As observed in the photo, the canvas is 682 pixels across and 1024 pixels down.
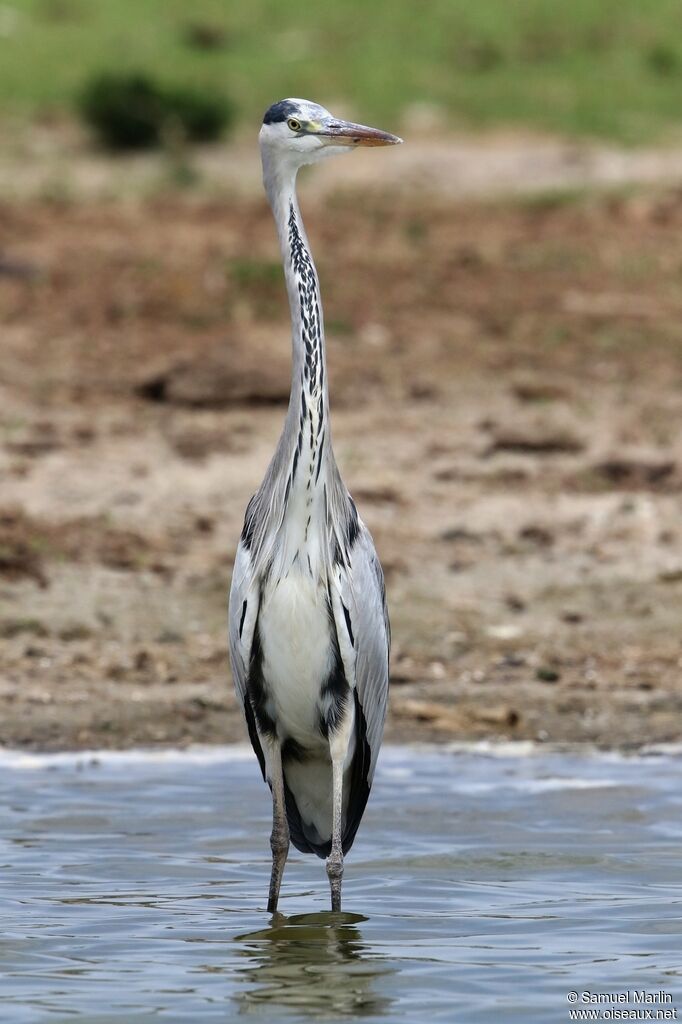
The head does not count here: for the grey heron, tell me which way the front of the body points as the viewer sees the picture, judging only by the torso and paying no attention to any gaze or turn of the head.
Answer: toward the camera

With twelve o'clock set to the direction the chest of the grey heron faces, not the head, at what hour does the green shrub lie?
The green shrub is roughly at 6 o'clock from the grey heron.
